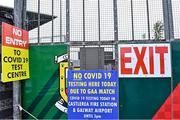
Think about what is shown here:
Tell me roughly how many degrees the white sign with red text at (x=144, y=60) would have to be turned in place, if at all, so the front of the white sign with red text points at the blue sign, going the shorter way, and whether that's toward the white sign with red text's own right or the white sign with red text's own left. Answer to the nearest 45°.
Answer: approximately 90° to the white sign with red text's own right

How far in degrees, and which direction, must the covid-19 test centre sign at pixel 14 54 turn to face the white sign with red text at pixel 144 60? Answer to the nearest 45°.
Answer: approximately 45° to its left

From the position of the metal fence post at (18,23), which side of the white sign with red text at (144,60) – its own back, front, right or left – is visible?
right

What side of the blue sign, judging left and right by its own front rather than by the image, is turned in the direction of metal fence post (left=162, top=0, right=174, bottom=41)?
left

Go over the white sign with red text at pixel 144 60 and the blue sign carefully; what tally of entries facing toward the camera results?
2

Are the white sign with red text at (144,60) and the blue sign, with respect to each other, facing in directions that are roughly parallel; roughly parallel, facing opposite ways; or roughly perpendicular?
roughly parallel

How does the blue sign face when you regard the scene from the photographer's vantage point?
facing the viewer

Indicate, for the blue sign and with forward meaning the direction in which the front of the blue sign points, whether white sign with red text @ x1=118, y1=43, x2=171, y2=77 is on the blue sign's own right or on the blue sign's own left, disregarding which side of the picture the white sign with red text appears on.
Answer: on the blue sign's own left

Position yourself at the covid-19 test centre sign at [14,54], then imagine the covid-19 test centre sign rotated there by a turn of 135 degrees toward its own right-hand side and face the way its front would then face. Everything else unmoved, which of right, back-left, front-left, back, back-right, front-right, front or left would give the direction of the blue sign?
back
